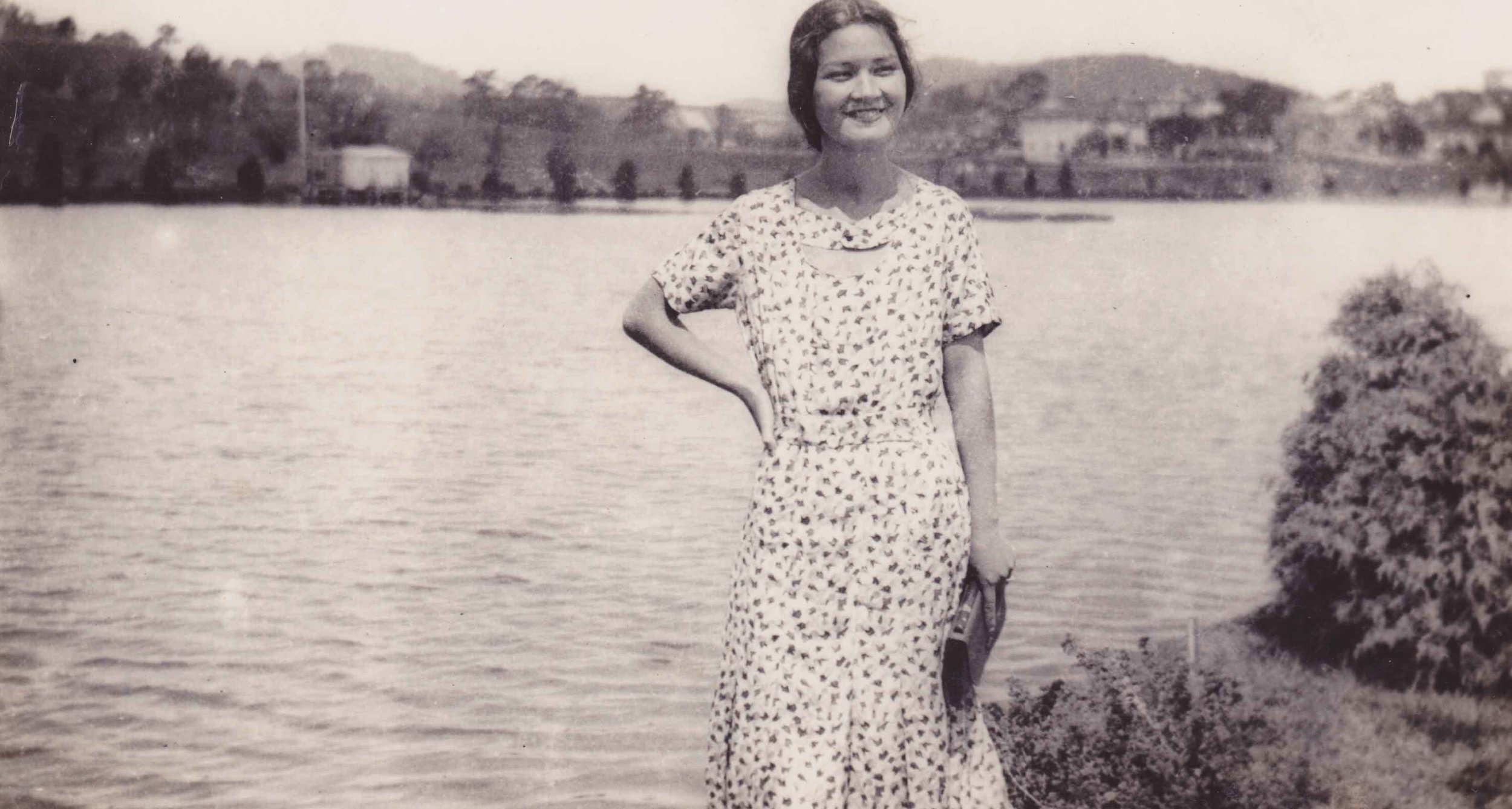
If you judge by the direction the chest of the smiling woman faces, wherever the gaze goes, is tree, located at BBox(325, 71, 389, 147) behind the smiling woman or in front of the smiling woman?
behind

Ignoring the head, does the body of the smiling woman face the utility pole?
no

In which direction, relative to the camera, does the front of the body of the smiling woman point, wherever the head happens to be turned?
toward the camera

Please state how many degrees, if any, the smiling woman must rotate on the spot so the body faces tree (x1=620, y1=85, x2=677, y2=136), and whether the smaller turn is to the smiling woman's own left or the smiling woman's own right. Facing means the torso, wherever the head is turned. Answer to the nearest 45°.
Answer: approximately 180°

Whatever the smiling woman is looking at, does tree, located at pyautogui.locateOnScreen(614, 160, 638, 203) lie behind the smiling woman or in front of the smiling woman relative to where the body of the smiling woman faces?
behind

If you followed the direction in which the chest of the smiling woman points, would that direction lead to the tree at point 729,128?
no

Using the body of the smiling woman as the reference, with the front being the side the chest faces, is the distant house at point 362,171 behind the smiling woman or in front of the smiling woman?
behind

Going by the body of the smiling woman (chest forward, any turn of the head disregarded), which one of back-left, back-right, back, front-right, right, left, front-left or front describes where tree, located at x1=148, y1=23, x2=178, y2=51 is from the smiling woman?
back-right

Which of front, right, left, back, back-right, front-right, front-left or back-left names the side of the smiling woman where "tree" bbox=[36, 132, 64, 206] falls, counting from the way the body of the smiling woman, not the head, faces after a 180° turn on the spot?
front-left

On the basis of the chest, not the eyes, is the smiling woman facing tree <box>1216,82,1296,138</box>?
no

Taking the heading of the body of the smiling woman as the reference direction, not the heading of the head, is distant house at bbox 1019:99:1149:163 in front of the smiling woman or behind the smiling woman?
behind
